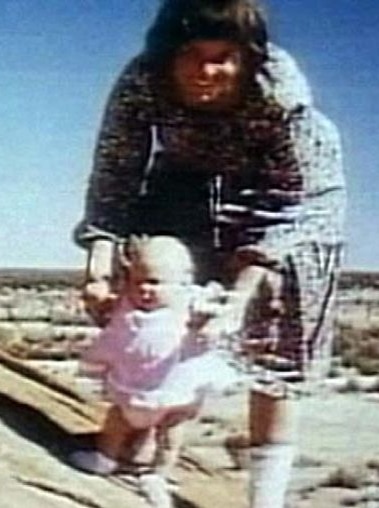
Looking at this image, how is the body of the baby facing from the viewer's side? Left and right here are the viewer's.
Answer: facing the viewer and to the left of the viewer

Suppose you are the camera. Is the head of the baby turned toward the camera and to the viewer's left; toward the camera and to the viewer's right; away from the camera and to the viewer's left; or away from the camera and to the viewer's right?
toward the camera and to the viewer's left
